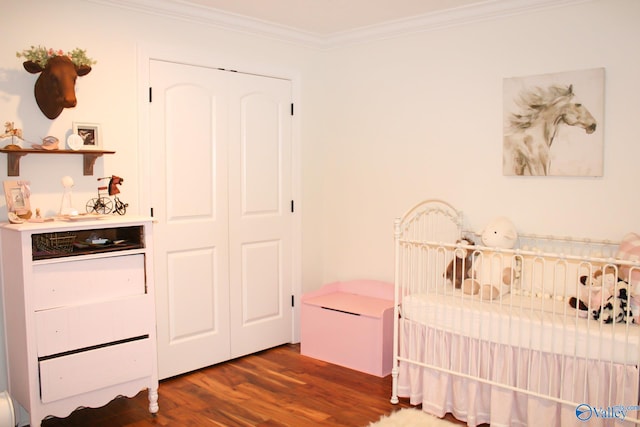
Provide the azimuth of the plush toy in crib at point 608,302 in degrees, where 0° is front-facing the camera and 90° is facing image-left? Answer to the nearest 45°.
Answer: approximately 45°

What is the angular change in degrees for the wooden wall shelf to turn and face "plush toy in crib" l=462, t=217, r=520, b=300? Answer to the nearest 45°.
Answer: approximately 45° to its left

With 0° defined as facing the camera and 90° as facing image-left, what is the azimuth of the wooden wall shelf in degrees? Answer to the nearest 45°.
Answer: approximately 315°
